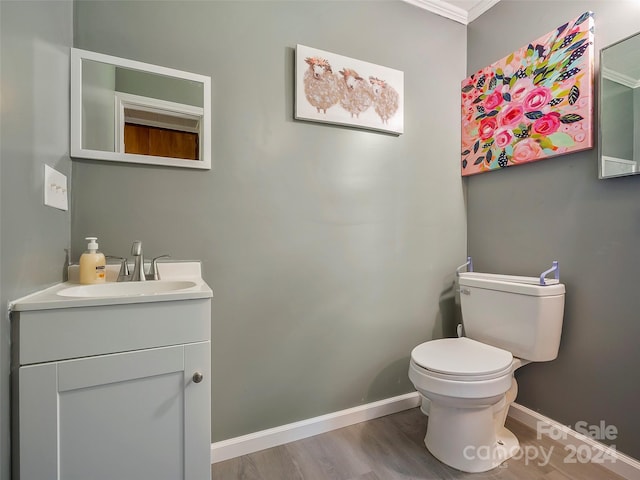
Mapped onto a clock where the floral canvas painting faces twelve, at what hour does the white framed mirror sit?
The white framed mirror is roughly at 12 o'clock from the floral canvas painting.

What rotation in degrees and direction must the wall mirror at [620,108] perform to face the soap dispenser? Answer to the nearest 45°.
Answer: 0° — it already faces it

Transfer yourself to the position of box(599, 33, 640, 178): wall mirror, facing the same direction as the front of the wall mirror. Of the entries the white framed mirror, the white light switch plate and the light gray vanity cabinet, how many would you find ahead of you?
3
